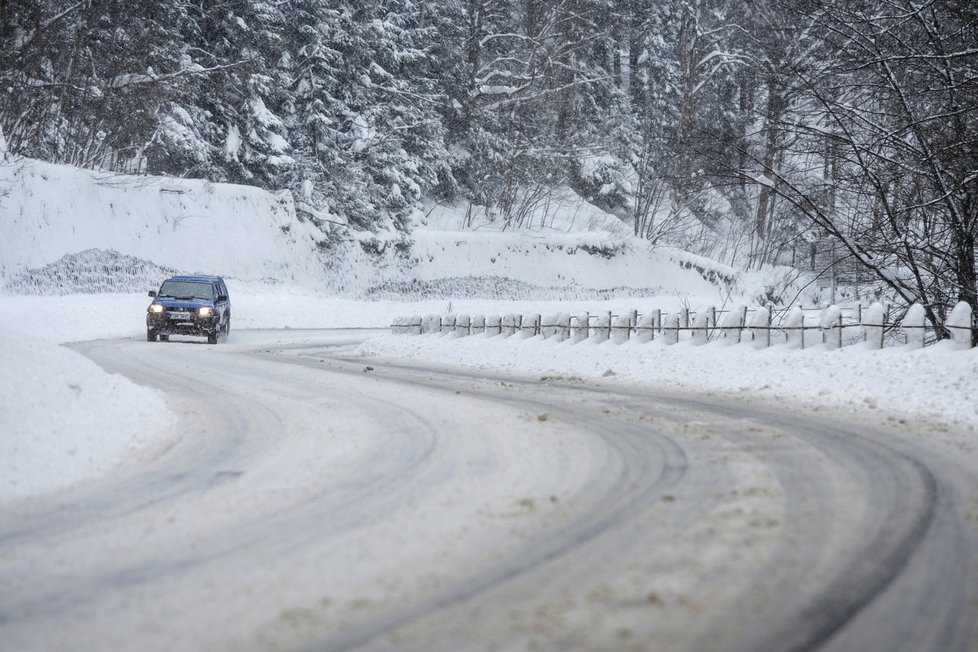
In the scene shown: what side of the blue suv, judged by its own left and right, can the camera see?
front

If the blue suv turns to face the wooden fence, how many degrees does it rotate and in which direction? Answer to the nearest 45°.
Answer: approximately 45° to its left
